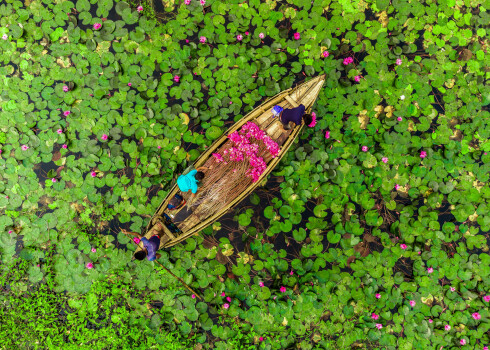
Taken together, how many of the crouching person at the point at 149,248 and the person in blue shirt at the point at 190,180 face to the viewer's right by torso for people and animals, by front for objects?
1
